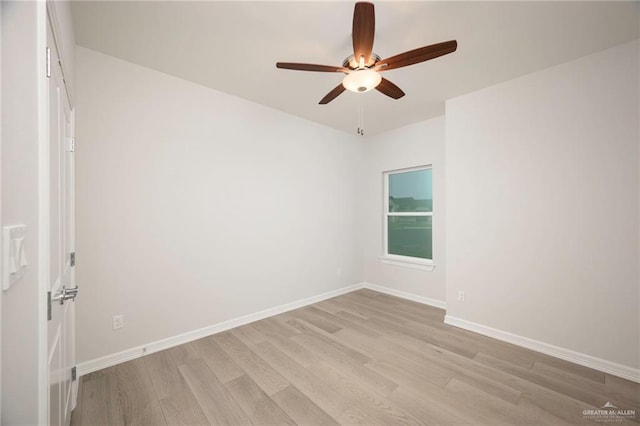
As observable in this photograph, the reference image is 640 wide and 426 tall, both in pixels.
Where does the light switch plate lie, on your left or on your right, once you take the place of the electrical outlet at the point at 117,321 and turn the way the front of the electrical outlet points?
on your right

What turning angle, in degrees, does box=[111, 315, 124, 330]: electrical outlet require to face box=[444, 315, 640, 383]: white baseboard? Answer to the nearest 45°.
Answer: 0° — it already faces it

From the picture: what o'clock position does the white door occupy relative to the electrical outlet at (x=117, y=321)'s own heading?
The white door is roughly at 2 o'clock from the electrical outlet.

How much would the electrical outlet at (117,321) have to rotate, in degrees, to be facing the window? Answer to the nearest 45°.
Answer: approximately 45° to its left

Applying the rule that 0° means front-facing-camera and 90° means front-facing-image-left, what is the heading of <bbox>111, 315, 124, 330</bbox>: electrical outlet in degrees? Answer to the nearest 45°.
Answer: approximately 315°
